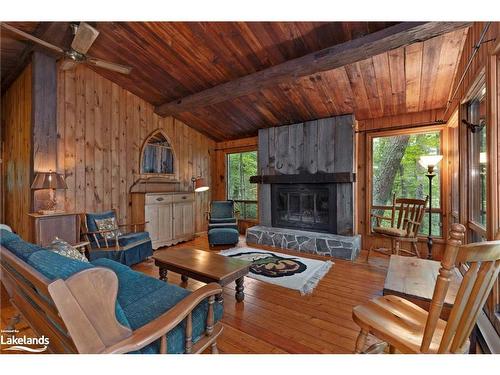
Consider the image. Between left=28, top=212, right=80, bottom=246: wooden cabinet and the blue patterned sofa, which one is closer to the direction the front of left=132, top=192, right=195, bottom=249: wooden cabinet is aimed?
the blue patterned sofa

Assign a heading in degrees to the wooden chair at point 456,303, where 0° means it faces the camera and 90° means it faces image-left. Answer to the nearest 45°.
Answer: approximately 135°

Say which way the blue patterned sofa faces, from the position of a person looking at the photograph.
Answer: facing away from the viewer and to the right of the viewer

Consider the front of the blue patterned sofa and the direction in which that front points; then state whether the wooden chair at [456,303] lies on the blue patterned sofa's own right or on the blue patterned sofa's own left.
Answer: on the blue patterned sofa's own right

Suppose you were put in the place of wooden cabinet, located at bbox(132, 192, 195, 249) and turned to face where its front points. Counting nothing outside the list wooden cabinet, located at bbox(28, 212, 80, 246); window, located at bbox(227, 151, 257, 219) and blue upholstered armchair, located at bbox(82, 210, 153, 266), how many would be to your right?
2
